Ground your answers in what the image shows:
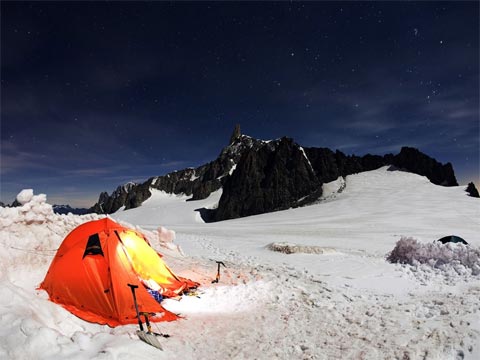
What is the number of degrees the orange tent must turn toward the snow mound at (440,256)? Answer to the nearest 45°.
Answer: approximately 45° to its left

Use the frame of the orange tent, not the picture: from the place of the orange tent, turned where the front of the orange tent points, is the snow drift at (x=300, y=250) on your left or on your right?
on your left

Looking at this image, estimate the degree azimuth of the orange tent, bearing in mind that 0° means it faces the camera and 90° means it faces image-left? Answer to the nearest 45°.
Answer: approximately 315°

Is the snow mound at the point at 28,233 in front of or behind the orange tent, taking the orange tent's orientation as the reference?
behind

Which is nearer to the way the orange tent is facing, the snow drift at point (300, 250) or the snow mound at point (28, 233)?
the snow drift

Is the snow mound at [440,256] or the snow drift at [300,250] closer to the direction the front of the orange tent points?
the snow mound
